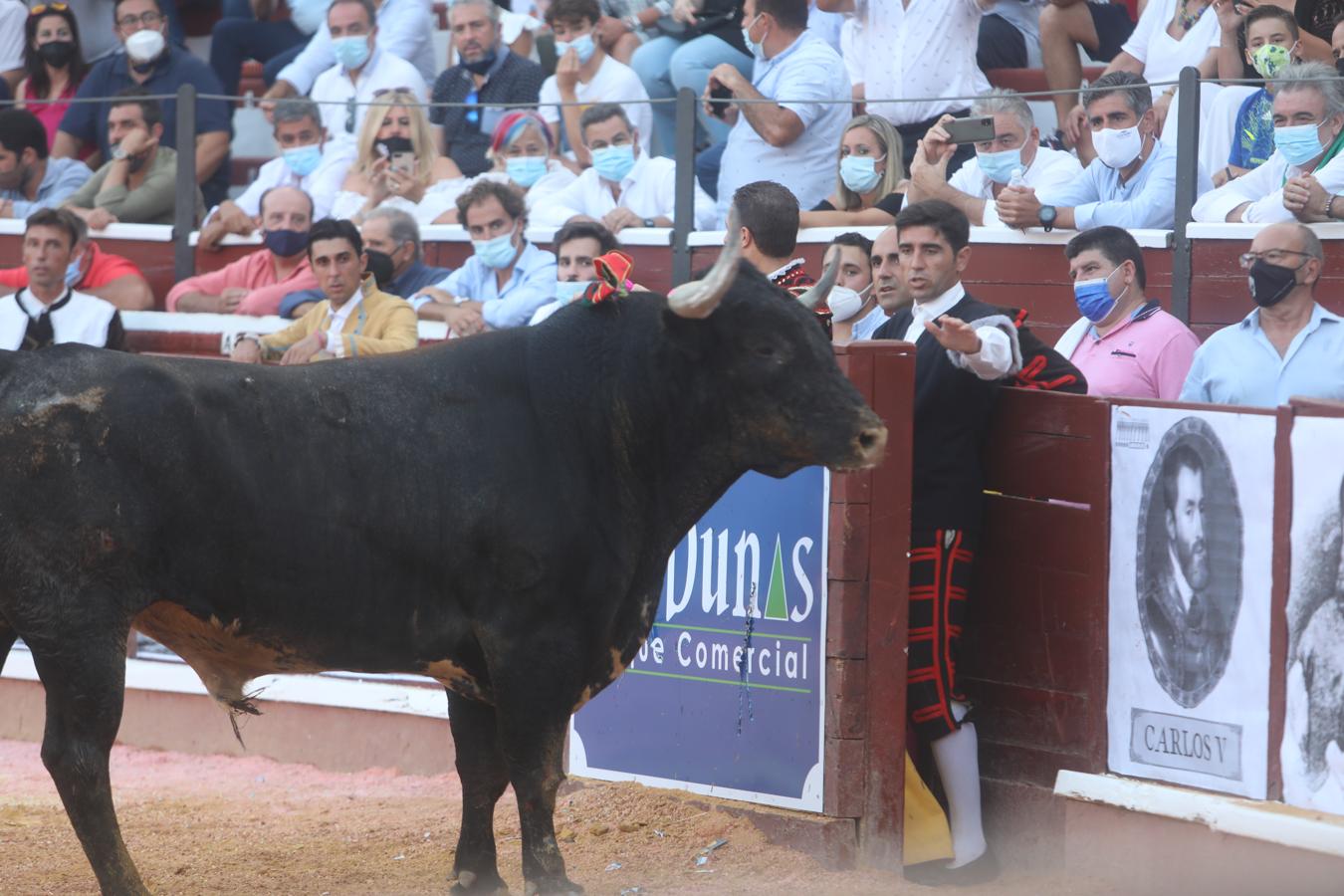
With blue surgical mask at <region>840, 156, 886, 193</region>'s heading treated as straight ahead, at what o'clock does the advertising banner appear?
The advertising banner is roughly at 11 o'clock from the blue surgical mask.

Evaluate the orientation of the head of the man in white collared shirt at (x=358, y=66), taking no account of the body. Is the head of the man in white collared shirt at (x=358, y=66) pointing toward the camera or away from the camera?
toward the camera

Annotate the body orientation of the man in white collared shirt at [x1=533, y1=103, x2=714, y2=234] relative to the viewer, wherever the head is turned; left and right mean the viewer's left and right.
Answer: facing the viewer

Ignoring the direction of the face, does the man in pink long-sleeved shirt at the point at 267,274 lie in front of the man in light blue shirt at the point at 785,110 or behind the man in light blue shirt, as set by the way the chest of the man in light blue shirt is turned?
in front

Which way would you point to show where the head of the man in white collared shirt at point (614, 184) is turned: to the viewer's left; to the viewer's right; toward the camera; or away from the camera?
toward the camera

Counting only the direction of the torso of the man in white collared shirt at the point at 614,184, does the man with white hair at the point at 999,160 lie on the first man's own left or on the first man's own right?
on the first man's own left

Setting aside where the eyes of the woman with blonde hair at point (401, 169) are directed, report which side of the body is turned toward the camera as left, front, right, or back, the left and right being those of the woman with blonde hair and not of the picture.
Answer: front

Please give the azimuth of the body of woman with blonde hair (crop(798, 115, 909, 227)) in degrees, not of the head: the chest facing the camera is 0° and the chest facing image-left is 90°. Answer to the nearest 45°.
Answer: approximately 45°

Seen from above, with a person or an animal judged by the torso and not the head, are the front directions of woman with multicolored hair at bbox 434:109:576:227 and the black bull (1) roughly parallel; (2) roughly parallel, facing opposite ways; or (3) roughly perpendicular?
roughly perpendicular

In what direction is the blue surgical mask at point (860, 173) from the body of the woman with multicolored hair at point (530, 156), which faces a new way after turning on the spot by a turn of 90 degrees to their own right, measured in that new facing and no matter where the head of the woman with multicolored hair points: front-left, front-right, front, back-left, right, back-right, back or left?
back-left

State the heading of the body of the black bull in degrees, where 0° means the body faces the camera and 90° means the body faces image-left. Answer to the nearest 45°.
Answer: approximately 270°

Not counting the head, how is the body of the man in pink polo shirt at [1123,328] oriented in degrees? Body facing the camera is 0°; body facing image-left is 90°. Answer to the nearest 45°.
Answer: approximately 45°

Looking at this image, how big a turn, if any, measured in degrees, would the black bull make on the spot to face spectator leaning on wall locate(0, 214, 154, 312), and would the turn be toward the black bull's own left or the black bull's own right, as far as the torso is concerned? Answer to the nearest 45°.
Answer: approximately 90° to the black bull's own left

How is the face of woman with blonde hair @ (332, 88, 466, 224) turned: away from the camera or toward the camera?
toward the camera
